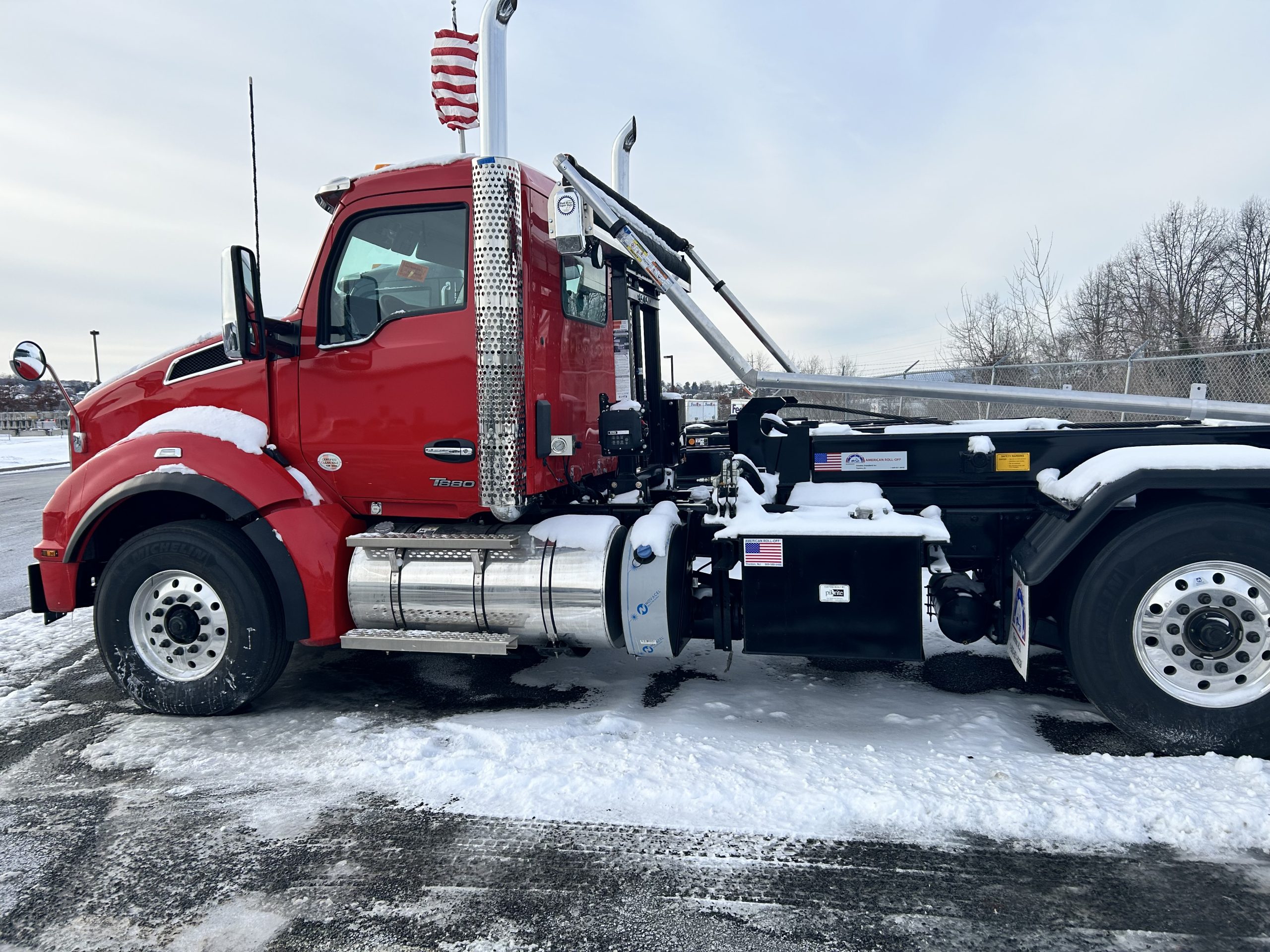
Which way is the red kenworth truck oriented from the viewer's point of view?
to the viewer's left

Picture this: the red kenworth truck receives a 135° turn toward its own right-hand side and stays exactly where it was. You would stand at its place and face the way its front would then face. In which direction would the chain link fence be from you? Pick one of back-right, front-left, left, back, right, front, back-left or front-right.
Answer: front
